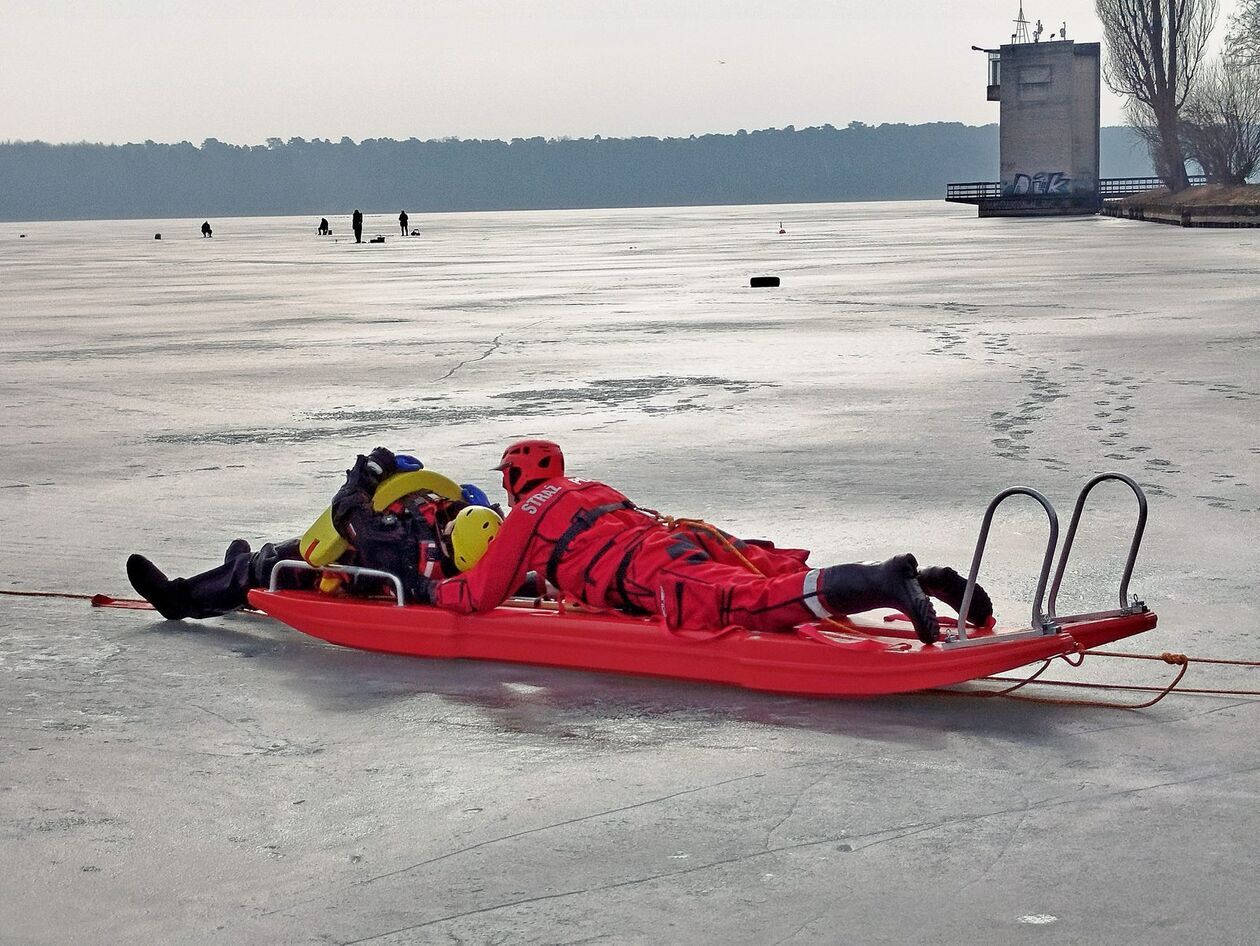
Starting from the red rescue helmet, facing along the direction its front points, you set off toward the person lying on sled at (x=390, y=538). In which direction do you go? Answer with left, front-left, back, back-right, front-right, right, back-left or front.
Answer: front-right

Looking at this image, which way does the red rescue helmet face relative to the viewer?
to the viewer's left
